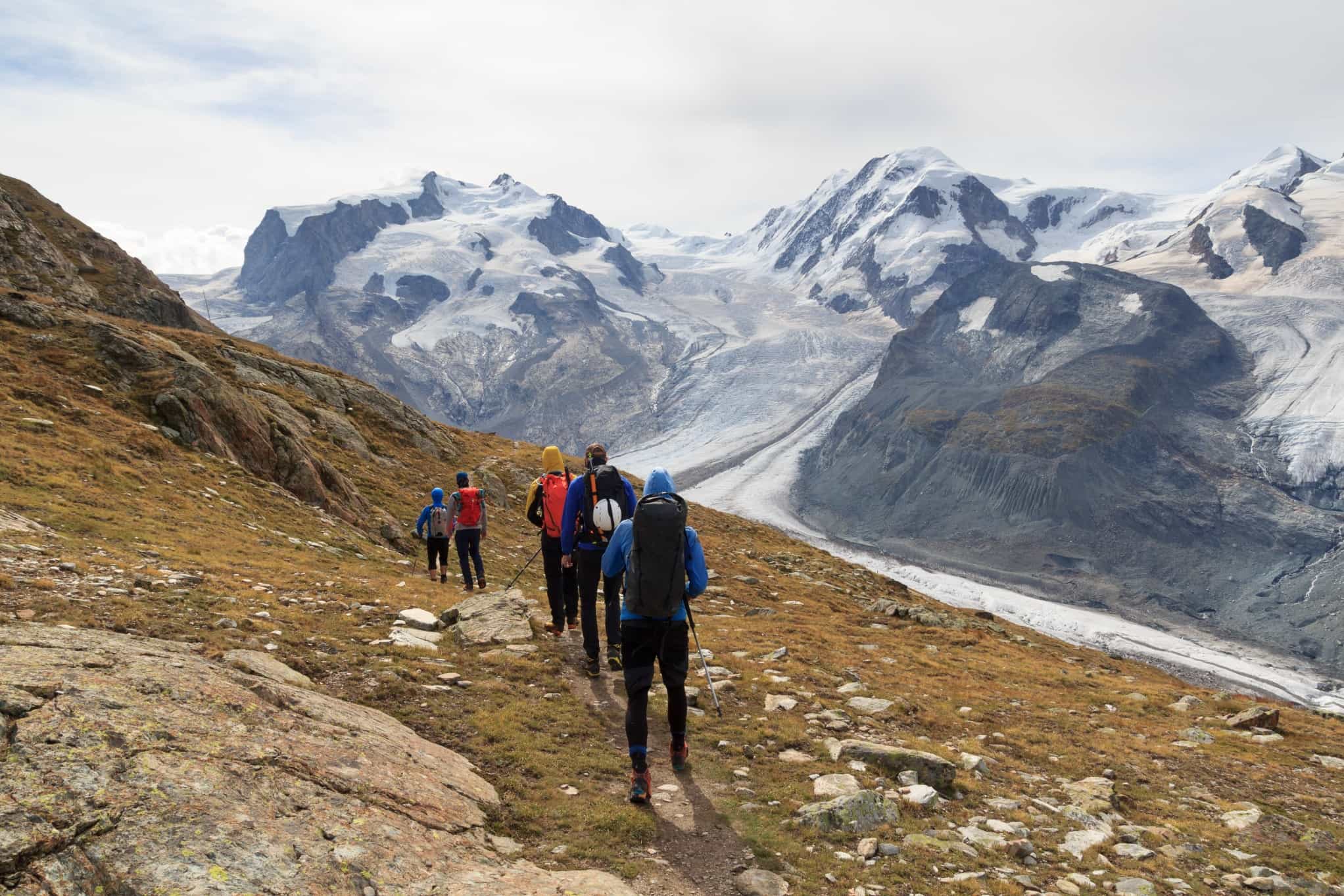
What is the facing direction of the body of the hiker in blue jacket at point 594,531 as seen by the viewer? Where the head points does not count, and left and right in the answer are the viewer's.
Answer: facing away from the viewer

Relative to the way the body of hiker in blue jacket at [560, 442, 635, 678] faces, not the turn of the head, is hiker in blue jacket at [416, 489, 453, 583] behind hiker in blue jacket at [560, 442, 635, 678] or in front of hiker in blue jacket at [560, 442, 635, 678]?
in front

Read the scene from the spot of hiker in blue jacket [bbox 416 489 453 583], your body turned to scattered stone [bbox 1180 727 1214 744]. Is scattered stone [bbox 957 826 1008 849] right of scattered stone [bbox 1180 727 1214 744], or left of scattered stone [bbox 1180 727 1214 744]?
right

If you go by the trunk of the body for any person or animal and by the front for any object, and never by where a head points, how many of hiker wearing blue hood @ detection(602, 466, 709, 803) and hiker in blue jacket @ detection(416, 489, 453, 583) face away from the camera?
2

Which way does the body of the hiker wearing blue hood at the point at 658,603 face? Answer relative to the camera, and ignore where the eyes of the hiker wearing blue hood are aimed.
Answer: away from the camera

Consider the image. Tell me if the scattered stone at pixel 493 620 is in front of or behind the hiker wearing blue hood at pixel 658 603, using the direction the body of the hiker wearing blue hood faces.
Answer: in front

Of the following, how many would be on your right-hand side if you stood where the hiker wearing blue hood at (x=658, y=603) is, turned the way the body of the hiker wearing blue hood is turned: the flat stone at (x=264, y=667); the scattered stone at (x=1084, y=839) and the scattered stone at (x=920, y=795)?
2

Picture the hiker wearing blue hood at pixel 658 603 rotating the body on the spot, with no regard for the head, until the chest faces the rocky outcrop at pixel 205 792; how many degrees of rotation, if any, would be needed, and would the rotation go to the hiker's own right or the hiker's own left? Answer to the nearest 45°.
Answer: approximately 135° to the hiker's own left

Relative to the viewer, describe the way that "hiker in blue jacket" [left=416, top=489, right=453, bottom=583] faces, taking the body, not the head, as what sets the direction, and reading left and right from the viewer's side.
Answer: facing away from the viewer

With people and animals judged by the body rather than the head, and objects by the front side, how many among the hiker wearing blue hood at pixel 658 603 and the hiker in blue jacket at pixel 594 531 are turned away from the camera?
2

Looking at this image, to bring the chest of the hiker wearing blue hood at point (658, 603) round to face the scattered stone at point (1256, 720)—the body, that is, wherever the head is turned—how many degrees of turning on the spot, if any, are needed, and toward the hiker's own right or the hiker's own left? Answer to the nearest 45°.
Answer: approximately 45° to the hiker's own right
